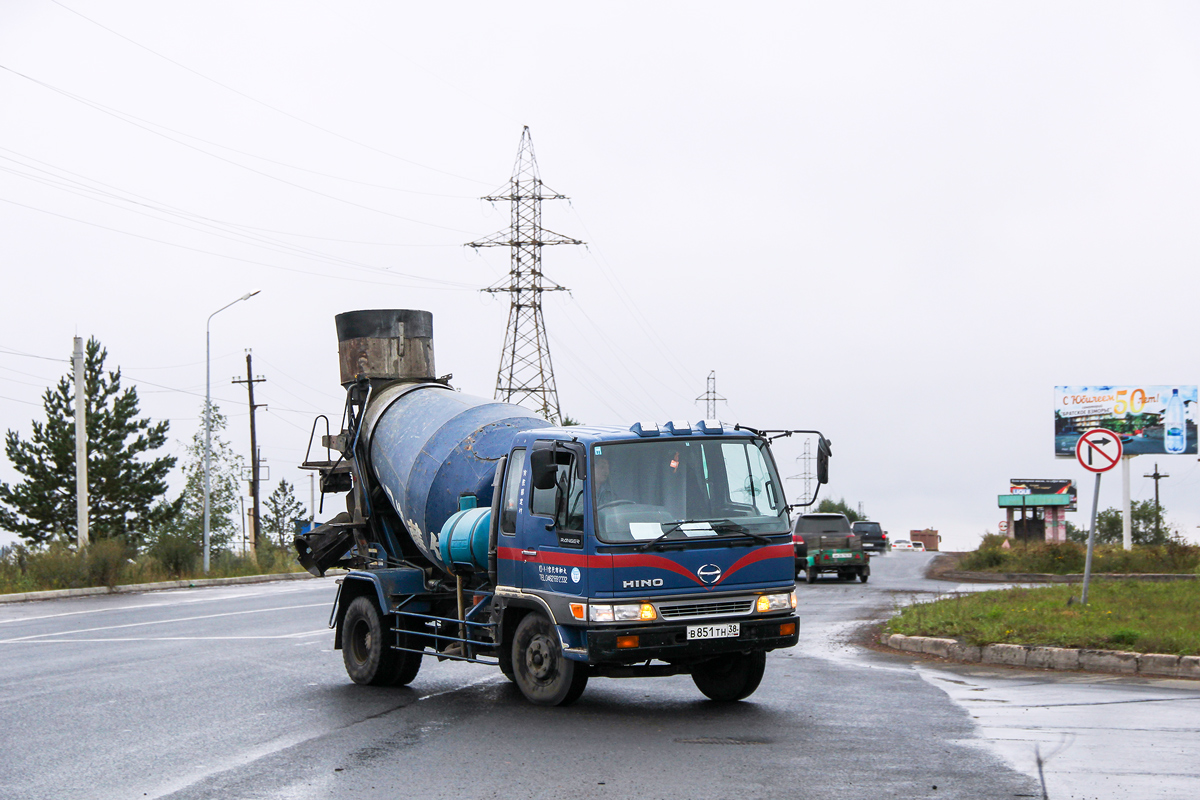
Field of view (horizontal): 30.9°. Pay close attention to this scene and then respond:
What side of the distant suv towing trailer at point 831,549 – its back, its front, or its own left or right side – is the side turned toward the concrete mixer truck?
back

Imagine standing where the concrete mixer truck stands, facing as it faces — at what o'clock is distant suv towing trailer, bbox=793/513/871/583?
The distant suv towing trailer is roughly at 8 o'clock from the concrete mixer truck.

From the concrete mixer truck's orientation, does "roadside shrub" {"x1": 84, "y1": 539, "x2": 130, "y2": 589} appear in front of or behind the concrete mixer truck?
behind

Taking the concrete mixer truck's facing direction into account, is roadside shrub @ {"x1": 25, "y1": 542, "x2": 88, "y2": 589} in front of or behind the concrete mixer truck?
behind

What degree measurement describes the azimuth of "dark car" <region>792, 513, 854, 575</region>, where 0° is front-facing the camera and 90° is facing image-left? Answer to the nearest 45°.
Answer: approximately 180°

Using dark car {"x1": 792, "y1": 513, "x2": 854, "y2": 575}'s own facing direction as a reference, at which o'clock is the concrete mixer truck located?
The concrete mixer truck is roughly at 6 o'clock from the dark car.
